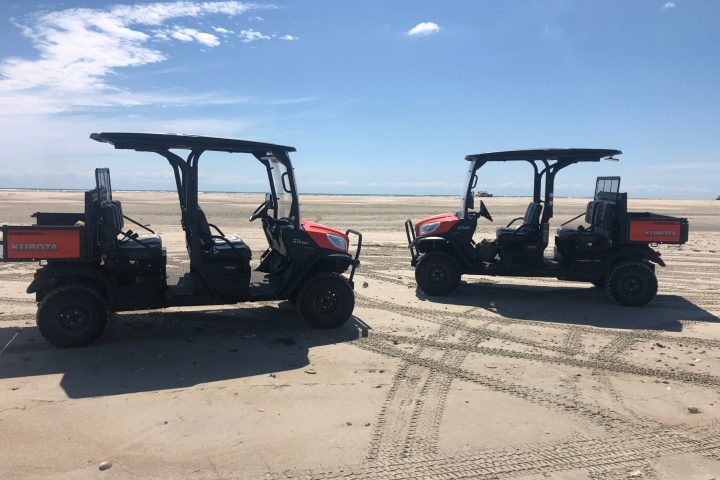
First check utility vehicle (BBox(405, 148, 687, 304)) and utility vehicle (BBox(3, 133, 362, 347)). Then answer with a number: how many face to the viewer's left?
1

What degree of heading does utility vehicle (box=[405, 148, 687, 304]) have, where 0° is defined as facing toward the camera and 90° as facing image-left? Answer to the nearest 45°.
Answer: approximately 90°

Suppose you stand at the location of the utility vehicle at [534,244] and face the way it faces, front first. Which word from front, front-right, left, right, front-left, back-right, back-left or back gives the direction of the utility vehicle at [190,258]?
front-left

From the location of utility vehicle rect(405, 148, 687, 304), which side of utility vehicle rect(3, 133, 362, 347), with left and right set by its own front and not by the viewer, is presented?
front

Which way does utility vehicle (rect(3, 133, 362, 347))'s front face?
to the viewer's right
